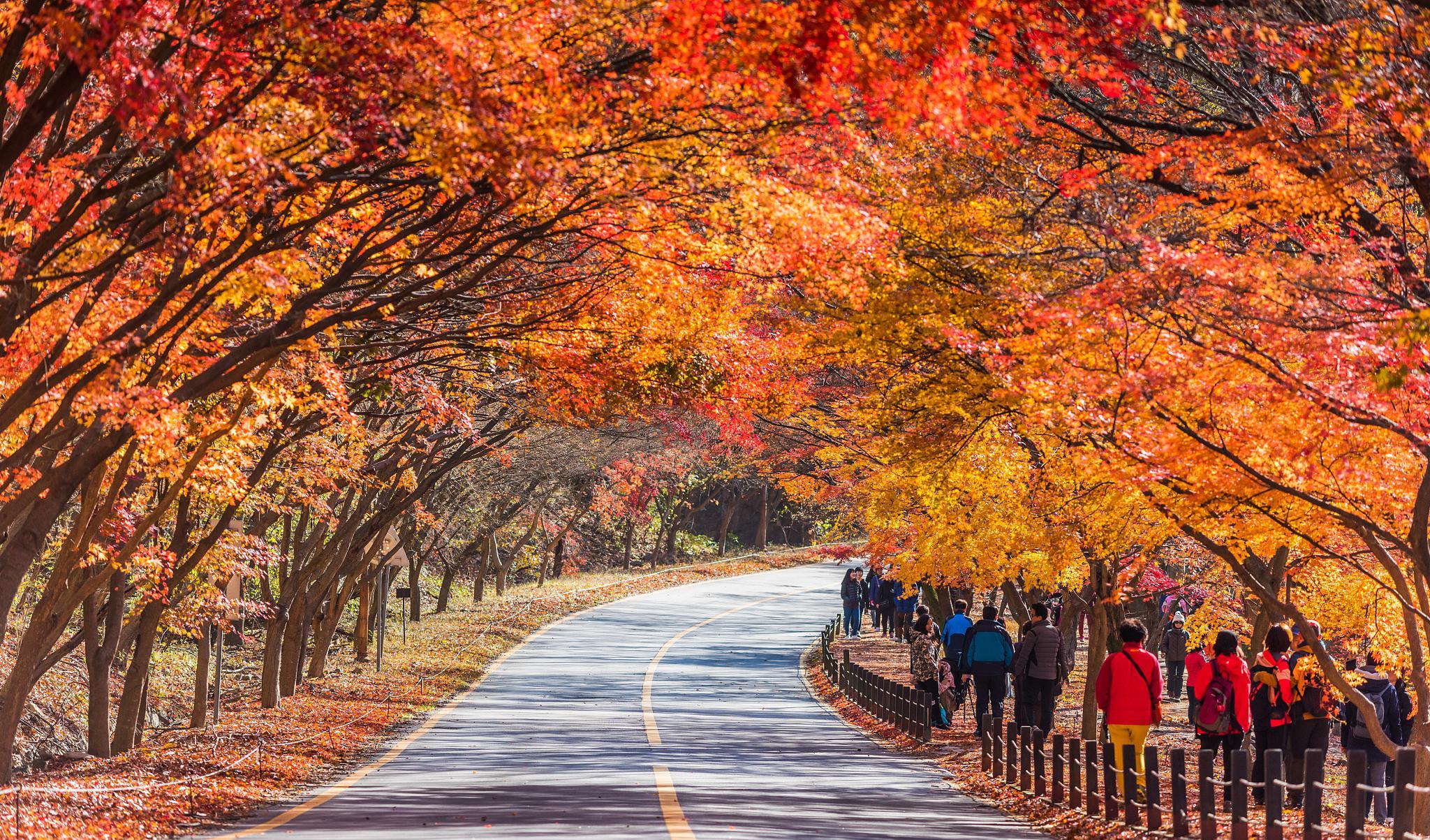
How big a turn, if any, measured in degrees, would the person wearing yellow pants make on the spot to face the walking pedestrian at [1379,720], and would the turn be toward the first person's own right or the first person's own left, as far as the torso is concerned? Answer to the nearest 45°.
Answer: approximately 45° to the first person's own right

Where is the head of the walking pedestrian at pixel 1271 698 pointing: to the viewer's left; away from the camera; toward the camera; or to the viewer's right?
away from the camera

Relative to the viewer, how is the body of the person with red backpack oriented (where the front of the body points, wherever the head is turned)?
away from the camera

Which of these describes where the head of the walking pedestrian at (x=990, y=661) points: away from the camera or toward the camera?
away from the camera

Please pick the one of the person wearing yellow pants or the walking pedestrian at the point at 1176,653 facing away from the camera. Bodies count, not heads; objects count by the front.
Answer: the person wearing yellow pants

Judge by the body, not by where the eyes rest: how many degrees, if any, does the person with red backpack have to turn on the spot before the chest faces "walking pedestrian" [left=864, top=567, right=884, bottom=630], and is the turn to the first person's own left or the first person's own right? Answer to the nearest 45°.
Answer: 0° — they already face them

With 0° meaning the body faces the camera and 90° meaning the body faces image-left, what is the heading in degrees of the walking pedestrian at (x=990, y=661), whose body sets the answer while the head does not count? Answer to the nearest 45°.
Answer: approximately 180°

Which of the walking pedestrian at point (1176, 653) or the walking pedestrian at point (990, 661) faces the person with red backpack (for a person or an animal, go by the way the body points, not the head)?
the walking pedestrian at point (1176, 653)

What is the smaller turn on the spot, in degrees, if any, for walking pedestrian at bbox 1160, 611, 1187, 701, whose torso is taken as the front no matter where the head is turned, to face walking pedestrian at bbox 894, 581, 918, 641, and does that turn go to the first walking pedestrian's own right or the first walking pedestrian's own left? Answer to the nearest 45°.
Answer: approximately 135° to the first walking pedestrian's own right

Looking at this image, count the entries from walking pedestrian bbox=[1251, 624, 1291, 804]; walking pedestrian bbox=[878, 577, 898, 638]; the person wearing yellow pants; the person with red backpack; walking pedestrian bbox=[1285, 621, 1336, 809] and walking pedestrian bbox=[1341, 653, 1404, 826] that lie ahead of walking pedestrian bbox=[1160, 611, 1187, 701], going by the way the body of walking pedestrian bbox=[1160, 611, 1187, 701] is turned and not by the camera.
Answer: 5

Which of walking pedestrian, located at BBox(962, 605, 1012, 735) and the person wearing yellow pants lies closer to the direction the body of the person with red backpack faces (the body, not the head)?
the walking pedestrian

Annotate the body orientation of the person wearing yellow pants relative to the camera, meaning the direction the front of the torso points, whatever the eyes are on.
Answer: away from the camera

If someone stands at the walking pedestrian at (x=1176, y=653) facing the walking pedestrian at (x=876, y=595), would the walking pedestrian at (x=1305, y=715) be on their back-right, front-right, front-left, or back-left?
back-left

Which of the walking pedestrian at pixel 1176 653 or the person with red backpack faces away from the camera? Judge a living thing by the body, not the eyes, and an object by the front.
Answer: the person with red backpack
